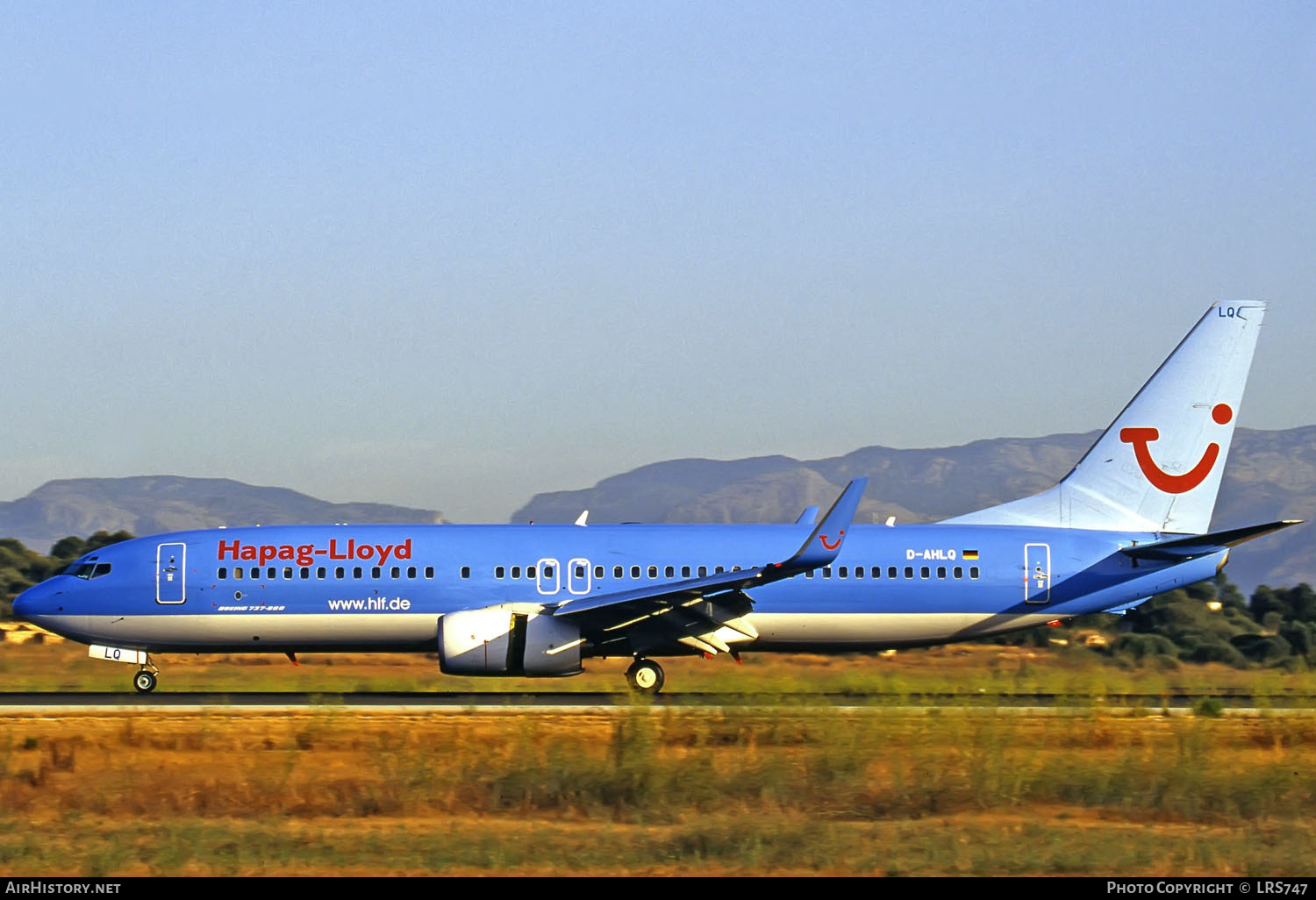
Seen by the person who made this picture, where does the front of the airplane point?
facing to the left of the viewer
